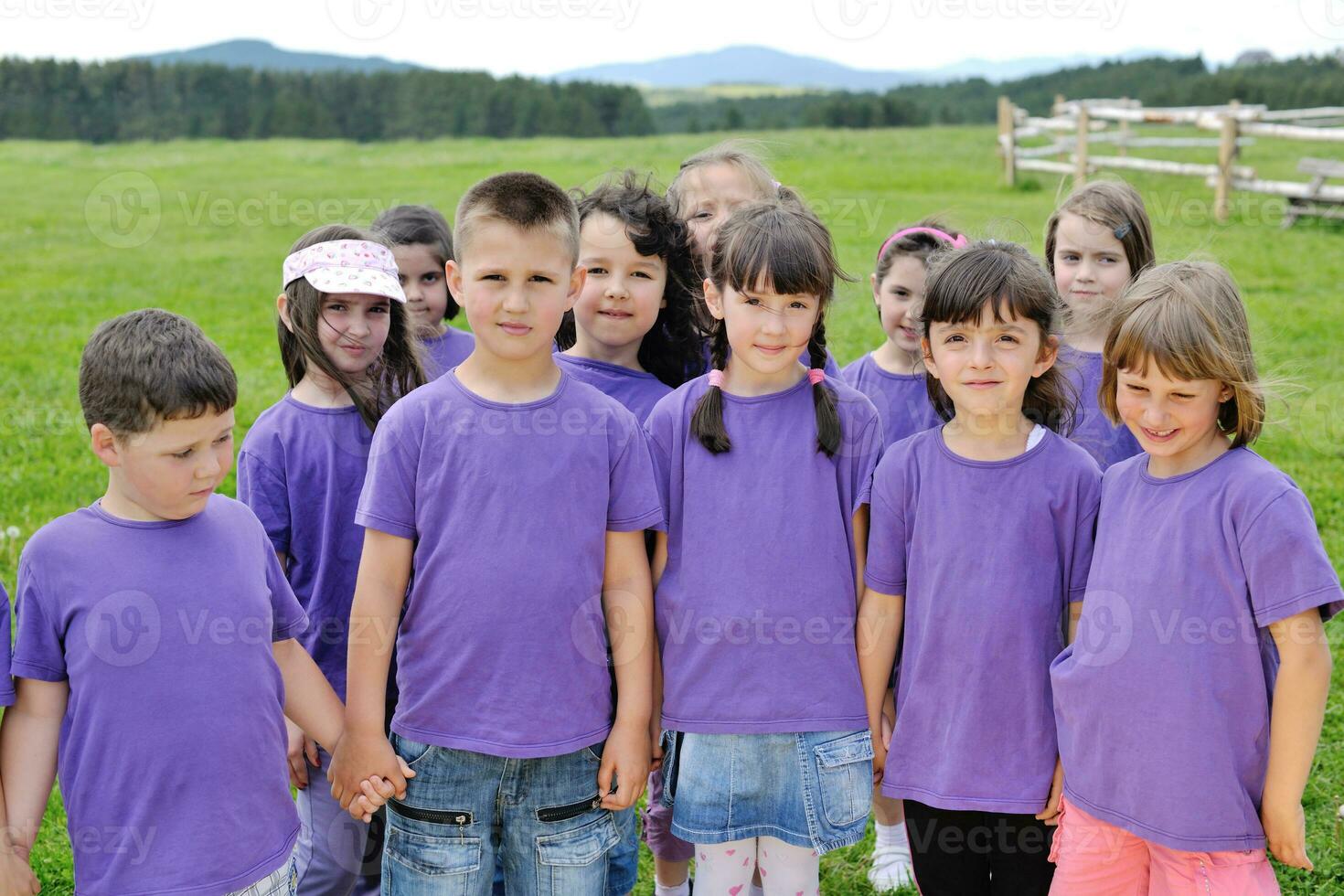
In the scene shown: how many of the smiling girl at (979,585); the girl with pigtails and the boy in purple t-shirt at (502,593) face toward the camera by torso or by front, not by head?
3

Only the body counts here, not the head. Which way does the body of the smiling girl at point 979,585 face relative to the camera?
toward the camera

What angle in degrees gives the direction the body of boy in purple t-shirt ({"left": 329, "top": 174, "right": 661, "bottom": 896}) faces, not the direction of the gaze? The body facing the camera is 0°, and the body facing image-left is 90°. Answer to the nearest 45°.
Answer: approximately 0°

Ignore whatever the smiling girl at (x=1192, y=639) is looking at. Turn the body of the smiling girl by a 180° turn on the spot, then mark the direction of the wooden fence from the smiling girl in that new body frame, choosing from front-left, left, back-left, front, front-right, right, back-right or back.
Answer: front-left

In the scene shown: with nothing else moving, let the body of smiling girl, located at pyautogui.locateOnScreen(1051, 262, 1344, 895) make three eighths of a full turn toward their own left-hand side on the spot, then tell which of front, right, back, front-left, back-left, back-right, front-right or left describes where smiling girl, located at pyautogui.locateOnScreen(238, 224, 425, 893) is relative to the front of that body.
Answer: back

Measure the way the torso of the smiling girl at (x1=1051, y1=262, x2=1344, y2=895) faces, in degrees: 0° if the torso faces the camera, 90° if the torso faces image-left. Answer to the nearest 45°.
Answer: approximately 45°

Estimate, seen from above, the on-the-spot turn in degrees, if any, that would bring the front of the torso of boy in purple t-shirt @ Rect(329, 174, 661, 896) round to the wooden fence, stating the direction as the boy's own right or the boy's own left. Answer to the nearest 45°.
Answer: approximately 135° to the boy's own left

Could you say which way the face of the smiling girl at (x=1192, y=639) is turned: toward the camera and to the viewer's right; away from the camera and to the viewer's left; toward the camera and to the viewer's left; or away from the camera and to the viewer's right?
toward the camera and to the viewer's left
